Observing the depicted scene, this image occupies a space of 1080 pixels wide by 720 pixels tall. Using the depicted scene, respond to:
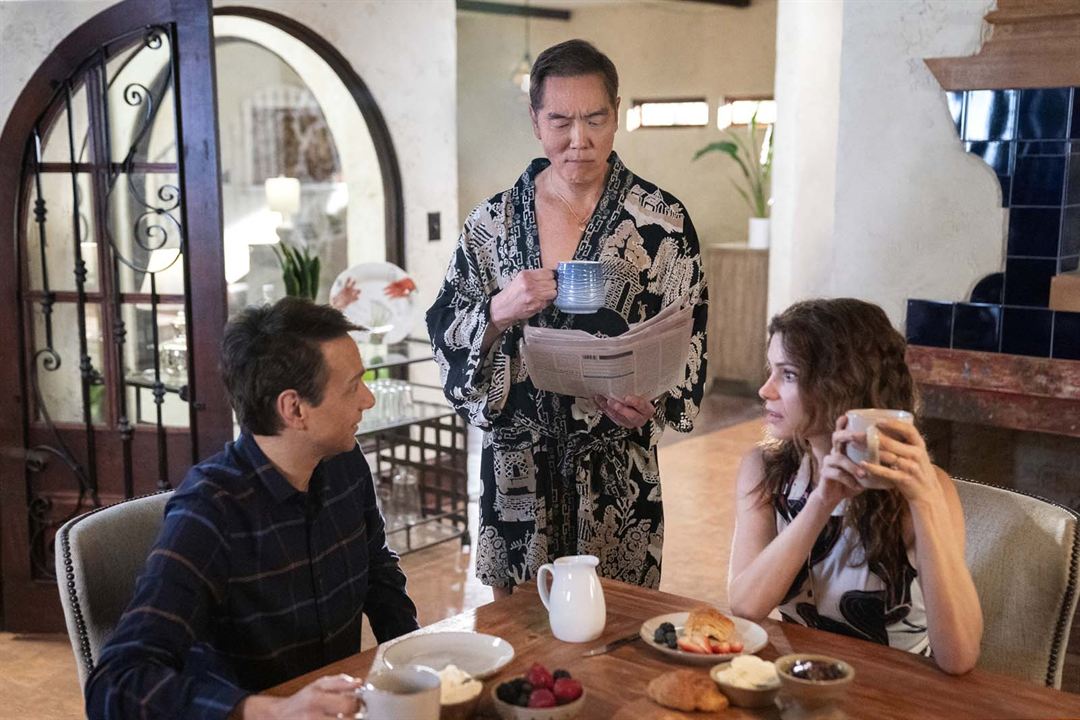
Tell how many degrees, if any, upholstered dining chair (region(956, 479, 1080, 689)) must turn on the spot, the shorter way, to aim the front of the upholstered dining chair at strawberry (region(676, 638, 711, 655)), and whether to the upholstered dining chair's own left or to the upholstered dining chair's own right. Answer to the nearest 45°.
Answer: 0° — it already faces it

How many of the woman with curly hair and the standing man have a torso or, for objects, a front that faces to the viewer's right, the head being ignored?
0

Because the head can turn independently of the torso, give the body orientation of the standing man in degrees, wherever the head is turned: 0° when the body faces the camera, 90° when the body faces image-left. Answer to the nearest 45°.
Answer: approximately 0°

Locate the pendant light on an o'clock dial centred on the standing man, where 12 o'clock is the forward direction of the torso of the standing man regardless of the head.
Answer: The pendant light is roughly at 6 o'clock from the standing man.

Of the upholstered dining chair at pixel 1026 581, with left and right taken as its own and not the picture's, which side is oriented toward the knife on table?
front

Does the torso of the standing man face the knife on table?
yes

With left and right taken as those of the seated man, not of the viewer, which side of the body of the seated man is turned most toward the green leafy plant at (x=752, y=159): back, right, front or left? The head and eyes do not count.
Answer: left

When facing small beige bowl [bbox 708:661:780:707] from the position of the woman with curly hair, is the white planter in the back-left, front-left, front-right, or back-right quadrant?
back-right

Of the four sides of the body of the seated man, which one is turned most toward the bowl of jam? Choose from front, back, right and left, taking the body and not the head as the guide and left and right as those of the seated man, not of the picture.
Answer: front

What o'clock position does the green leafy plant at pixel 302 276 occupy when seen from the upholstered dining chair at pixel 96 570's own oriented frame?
The green leafy plant is roughly at 8 o'clock from the upholstered dining chair.

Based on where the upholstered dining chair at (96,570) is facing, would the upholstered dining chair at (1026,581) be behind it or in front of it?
in front

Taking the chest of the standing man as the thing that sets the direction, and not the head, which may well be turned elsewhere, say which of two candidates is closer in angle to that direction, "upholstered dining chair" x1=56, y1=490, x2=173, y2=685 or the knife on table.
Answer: the knife on table

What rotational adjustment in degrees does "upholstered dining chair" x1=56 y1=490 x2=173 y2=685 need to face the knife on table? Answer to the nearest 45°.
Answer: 0° — it already faces it

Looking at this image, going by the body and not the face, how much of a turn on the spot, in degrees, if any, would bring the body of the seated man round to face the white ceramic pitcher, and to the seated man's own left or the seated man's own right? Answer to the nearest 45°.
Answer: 0° — they already face it

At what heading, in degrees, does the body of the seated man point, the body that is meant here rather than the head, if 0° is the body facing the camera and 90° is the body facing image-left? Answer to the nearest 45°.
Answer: approximately 315°

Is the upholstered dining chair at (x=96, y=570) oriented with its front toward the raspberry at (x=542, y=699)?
yes

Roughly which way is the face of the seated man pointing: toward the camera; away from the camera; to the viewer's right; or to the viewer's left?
to the viewer's right

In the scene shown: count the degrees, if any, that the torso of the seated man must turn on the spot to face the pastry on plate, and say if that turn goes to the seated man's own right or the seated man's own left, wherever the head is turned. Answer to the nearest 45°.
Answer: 0° — they already face it
